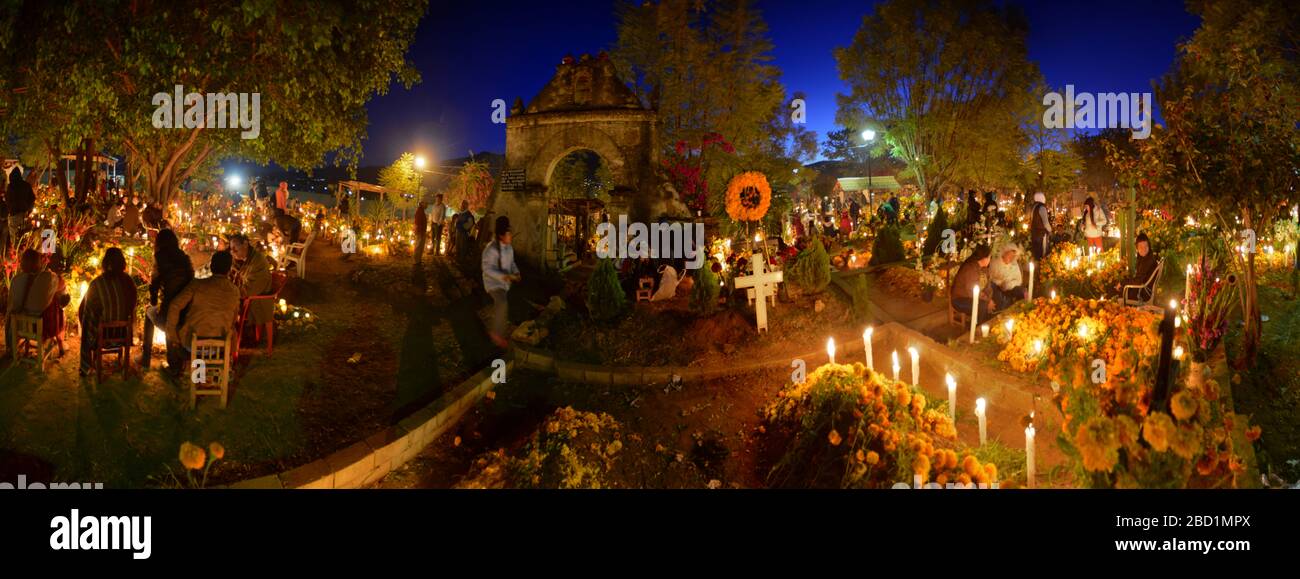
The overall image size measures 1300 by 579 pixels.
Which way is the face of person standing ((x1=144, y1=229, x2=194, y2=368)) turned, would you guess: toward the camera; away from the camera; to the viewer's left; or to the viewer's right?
away from the camera

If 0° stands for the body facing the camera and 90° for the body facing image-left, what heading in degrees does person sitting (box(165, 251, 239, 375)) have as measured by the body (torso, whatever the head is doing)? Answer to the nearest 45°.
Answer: approximately 180°

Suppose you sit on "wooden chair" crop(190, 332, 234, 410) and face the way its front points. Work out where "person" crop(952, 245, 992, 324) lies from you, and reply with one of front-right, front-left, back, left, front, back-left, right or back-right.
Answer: right

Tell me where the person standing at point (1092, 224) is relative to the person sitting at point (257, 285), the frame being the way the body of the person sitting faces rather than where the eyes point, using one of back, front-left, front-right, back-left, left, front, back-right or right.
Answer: back

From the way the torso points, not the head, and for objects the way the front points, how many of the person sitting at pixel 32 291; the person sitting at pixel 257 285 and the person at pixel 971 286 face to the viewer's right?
1

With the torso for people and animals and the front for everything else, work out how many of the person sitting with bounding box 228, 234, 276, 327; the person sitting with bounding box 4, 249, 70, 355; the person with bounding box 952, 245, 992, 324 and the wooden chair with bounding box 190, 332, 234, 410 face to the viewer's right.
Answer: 1

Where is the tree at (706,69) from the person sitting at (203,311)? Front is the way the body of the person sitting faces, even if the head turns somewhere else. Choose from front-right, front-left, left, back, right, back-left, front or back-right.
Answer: front-right

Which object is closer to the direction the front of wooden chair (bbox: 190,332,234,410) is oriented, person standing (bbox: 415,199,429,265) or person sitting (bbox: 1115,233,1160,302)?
the person standing

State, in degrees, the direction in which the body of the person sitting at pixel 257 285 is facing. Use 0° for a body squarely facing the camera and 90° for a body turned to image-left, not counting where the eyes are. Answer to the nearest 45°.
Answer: approximately 90°

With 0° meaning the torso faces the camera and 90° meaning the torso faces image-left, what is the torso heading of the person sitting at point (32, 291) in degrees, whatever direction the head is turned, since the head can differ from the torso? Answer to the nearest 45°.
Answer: approximately 180°

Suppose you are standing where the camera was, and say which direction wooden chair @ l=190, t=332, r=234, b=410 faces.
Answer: facing away from the viewer
